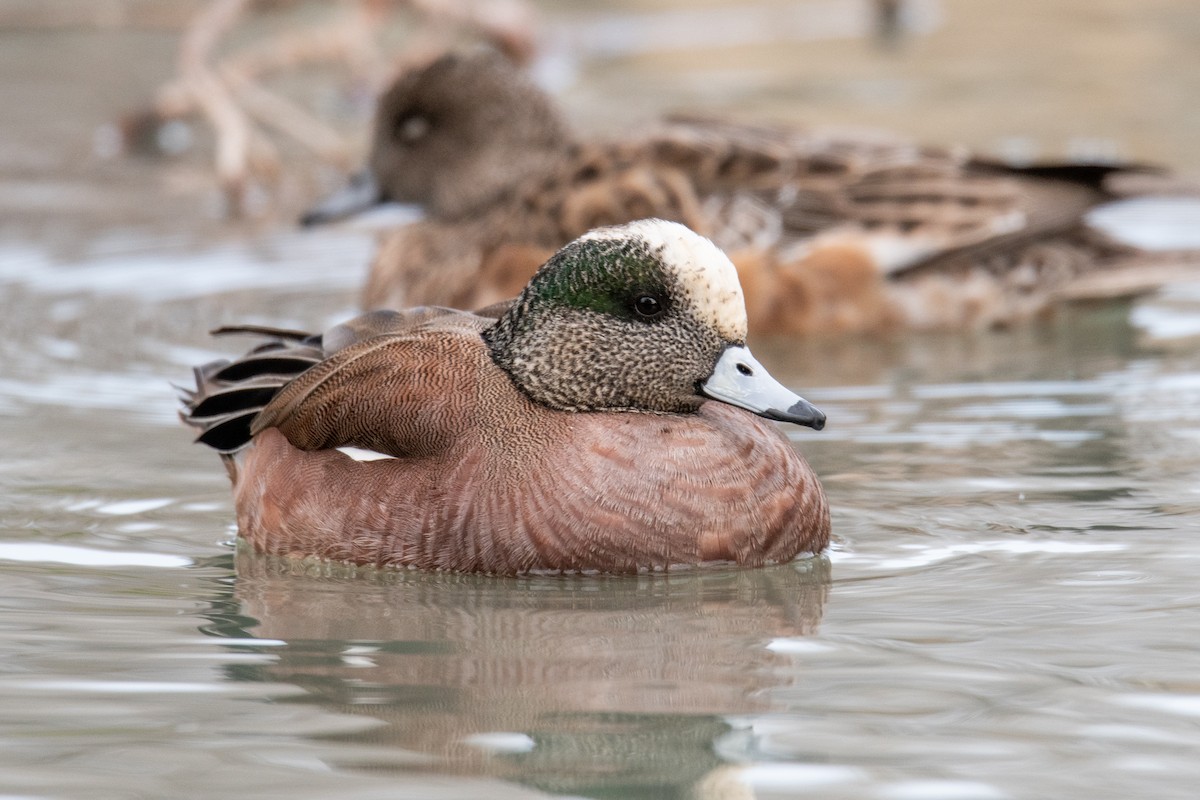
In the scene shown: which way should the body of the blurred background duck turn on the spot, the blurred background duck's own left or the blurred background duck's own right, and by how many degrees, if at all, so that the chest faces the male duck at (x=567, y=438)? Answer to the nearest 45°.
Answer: approximately 90° to the blurred background duck's own left

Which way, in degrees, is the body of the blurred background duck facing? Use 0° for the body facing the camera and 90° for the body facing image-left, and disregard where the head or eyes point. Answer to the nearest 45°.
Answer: approximately 90°
